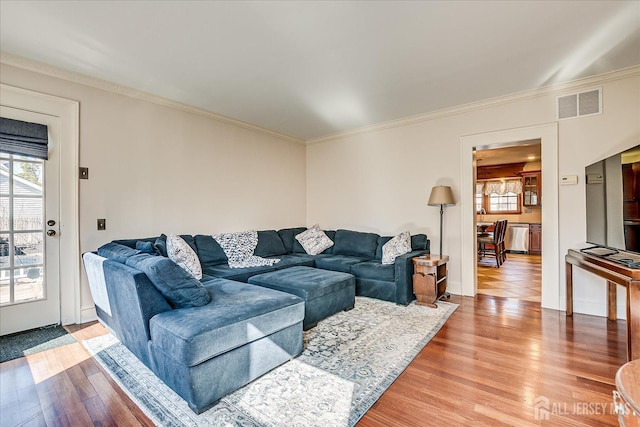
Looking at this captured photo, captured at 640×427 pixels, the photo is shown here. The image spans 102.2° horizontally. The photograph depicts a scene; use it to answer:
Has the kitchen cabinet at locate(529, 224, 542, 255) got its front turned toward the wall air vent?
yes

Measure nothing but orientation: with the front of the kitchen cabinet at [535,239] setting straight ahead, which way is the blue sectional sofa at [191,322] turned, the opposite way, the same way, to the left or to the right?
to the left

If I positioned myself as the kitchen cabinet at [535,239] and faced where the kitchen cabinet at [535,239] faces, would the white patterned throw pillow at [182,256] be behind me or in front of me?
in front

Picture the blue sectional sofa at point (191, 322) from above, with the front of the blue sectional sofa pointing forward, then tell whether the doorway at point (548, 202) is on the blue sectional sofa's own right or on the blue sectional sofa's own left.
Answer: on the blue sectional sofa's own left

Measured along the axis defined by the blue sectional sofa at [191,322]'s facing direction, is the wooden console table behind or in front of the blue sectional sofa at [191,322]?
in front

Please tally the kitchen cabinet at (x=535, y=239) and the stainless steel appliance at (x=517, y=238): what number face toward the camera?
2

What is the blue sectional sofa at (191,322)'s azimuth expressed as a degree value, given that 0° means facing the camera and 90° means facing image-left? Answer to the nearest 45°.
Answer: approximately 315°

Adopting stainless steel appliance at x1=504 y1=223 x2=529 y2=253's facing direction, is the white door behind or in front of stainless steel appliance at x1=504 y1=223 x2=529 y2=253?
in front

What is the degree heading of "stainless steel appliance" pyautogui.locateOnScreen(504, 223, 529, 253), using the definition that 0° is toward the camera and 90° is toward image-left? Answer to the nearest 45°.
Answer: approximately 0°
